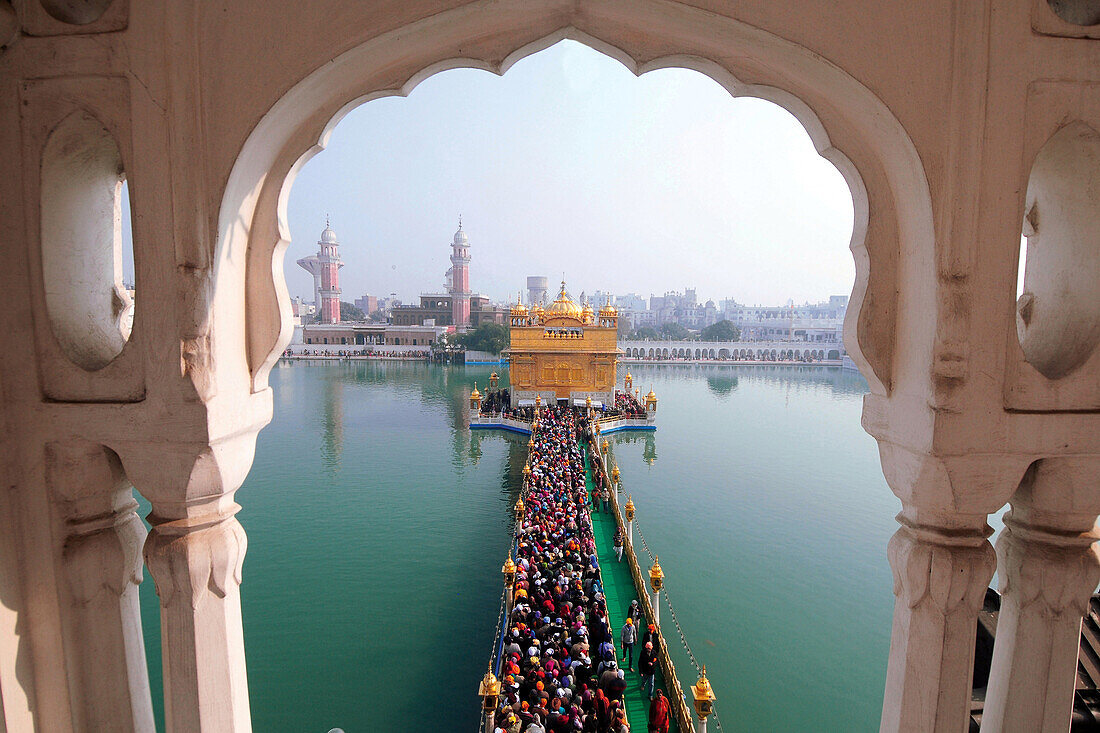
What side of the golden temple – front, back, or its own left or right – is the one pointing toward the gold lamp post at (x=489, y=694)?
front

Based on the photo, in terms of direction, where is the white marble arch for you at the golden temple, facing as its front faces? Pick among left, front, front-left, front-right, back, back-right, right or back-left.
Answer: front

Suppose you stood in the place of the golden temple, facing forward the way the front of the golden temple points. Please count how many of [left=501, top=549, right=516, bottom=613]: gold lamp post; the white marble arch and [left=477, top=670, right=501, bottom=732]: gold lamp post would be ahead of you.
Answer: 3

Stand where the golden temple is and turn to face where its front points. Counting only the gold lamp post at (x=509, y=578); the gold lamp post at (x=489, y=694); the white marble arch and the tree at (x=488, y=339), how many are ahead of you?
3

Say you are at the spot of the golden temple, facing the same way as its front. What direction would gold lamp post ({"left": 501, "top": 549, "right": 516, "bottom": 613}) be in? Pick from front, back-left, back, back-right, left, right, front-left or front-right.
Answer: front

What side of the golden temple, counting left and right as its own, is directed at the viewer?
front

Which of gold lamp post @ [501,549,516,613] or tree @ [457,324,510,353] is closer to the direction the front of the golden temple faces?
the gold lamp post

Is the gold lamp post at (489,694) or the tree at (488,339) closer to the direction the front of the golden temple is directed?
the gold lamp post

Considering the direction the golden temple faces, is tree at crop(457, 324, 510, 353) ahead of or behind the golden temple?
behind

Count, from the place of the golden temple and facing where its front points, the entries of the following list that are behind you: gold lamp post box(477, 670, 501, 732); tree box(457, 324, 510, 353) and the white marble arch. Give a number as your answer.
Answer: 1

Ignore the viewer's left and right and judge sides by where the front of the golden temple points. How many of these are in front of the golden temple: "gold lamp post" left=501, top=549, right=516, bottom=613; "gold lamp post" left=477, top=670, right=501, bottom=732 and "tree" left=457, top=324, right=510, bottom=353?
2
